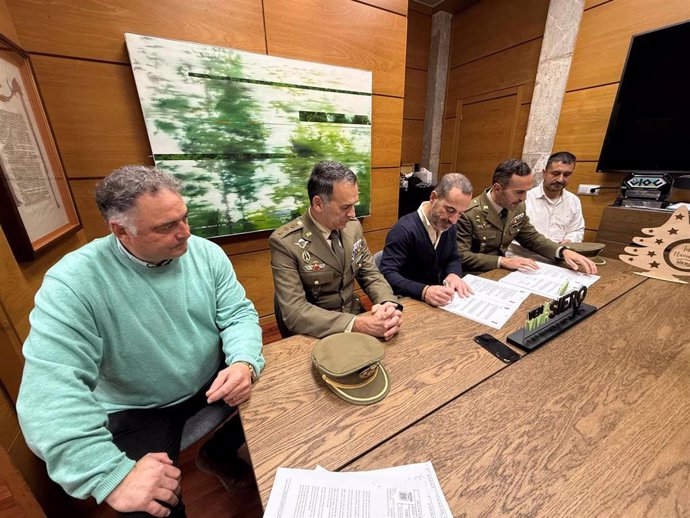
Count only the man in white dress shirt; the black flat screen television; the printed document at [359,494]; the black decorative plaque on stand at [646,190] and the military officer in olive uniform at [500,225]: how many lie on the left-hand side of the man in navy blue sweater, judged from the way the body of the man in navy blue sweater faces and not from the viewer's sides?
4

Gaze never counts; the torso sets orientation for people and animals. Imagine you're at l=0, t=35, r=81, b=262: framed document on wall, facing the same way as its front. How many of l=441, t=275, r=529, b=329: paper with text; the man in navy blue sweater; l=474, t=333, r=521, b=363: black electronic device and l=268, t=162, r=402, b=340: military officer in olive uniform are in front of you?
4

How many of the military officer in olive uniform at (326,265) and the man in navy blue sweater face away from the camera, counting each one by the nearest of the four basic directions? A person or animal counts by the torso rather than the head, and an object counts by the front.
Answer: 0

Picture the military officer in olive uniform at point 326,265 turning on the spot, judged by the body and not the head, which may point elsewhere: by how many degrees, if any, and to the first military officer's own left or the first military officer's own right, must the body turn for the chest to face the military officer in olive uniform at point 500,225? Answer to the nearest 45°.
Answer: approximately 90° to the first military officer's own left

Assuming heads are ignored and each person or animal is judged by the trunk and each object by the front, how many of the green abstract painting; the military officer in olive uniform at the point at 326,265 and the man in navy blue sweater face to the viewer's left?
0

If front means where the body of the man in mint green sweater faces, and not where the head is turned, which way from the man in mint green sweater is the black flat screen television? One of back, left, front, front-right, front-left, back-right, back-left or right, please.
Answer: front-left

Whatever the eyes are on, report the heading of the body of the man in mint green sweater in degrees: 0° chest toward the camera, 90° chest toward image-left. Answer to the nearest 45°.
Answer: approximately 315°

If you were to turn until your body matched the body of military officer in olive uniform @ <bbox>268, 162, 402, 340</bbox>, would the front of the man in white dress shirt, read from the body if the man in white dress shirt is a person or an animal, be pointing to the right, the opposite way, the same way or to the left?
to the right

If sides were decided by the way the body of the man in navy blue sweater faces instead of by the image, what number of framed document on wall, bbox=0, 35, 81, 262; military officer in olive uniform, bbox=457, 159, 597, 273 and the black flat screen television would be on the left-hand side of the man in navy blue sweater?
2

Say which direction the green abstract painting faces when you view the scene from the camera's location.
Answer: facing the viewer and to the right of the viewer

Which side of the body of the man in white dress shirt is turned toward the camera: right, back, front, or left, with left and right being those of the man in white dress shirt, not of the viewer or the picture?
front

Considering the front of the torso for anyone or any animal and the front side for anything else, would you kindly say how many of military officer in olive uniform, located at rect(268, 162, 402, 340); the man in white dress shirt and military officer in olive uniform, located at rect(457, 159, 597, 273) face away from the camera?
0

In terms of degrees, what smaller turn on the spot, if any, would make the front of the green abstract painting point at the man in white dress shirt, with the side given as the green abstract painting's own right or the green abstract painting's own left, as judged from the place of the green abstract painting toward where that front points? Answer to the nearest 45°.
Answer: approximately 45° to the green abstract painting's own left

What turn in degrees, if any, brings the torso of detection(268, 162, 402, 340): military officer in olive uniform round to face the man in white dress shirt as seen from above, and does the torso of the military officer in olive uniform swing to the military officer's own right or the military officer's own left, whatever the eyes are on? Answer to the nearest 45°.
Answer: approximately 90° to the military officer's own left
